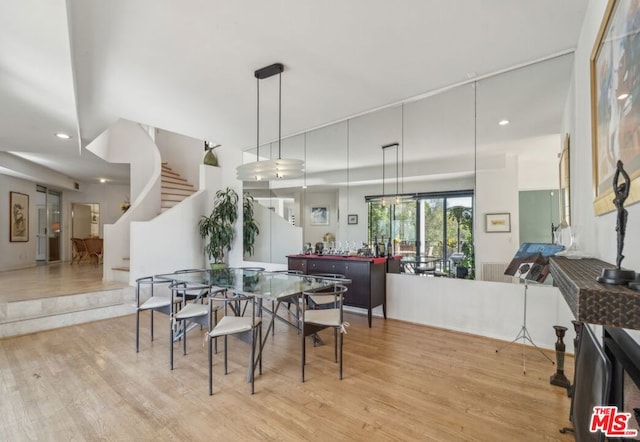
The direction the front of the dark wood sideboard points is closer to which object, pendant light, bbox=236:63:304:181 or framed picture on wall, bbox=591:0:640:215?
the pendant light

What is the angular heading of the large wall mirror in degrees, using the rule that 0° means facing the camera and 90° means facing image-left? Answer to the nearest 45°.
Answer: approximately 45°

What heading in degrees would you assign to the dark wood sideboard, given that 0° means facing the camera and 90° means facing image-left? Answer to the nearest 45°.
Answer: approximately 45°

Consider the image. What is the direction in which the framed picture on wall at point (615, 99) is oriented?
to the viewer's left

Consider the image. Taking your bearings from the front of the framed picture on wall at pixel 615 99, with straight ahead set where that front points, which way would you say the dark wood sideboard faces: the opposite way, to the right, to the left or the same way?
to the left
